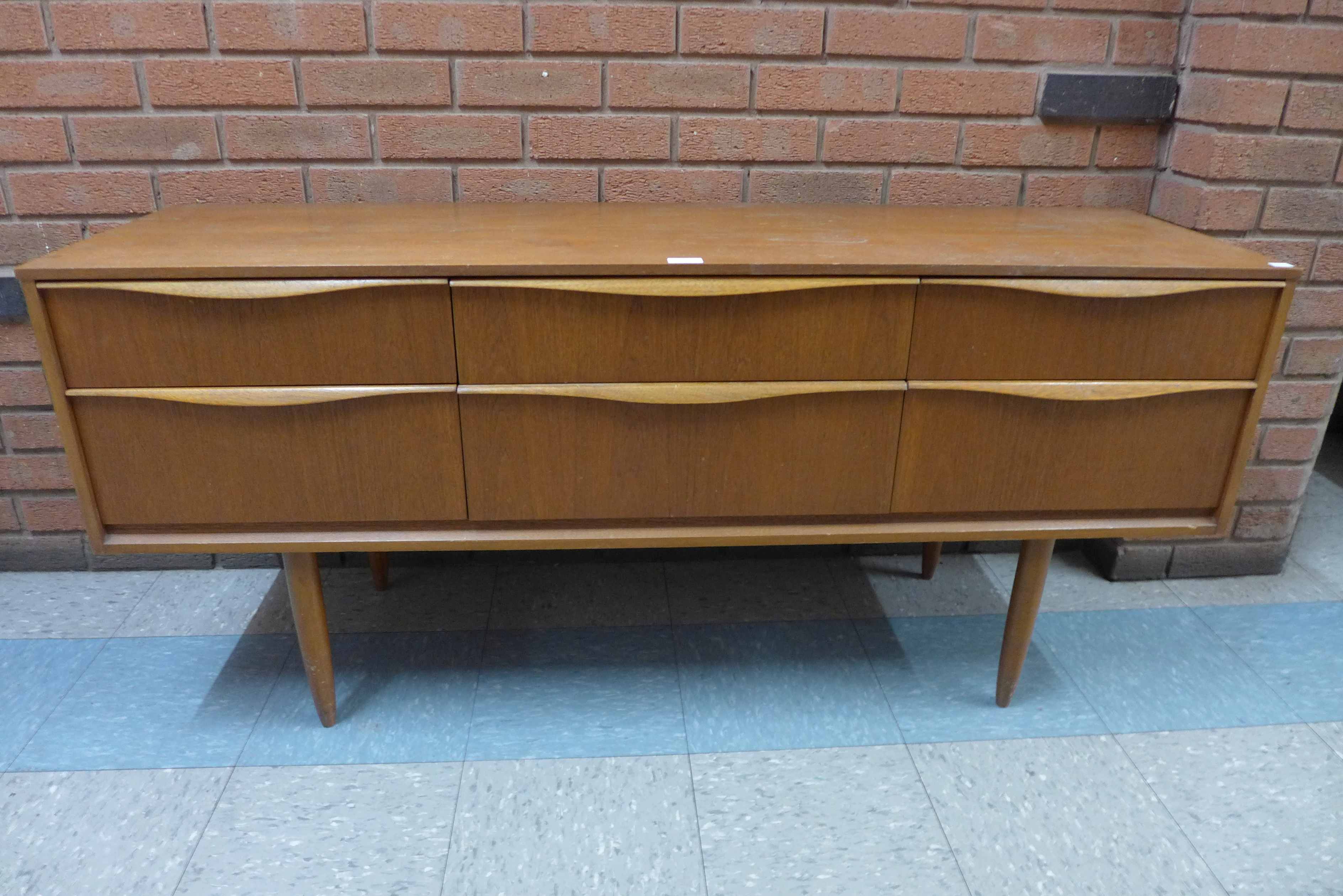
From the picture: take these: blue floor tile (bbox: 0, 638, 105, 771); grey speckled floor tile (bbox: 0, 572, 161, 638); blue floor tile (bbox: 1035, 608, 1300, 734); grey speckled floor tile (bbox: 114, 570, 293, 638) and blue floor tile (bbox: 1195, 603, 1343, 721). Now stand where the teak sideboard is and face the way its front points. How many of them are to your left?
2

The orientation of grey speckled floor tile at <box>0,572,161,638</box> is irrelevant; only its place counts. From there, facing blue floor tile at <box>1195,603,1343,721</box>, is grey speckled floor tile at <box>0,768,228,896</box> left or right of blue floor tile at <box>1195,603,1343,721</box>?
right

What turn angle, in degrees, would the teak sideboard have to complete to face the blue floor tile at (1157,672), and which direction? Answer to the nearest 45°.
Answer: approximately 90° to its left

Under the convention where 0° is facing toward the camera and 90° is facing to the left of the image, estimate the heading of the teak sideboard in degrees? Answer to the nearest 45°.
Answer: approximately 0°

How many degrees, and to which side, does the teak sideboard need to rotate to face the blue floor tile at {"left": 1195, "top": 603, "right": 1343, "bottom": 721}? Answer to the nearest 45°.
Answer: approximately 90° to its left

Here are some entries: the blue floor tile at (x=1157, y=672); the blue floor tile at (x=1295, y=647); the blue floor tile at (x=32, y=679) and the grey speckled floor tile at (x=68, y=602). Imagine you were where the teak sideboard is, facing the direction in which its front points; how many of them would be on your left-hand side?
2
